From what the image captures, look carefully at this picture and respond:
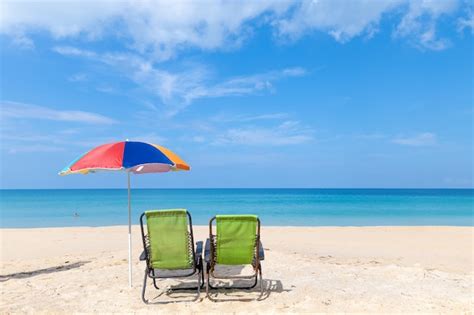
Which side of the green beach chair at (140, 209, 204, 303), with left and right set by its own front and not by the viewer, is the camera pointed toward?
back

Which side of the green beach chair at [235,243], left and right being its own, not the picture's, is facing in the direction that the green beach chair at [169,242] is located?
left

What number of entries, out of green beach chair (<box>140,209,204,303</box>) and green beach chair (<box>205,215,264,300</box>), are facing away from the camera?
2

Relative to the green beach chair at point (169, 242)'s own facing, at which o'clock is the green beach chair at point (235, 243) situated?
the green beach chair at point (235, 243) is roughly at 3 o'clock from the green beach chair at point (169, 242).

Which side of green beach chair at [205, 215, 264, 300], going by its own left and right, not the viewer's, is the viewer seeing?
back
